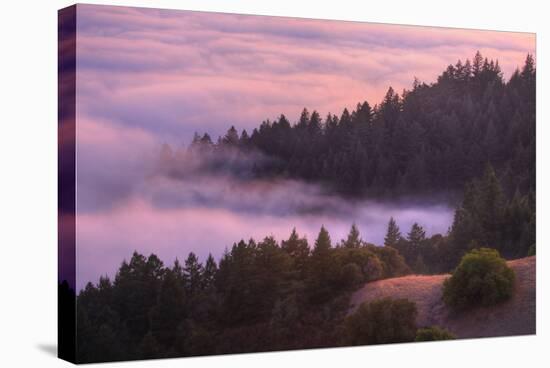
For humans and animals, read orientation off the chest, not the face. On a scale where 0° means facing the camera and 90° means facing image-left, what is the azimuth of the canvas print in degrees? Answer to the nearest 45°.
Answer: approximately 315°
